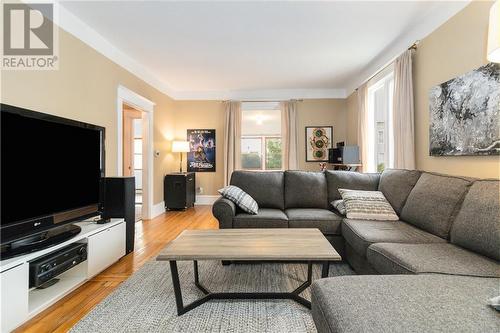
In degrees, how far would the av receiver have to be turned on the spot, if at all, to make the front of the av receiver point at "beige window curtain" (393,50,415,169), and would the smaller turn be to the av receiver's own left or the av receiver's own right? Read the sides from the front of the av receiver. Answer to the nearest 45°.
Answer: approximately 45° to the av receiver's own left

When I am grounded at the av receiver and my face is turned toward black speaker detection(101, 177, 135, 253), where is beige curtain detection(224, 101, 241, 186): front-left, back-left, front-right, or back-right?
front-right

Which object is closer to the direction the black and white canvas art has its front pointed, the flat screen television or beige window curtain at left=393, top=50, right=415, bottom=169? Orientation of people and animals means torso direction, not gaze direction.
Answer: the flat screen television

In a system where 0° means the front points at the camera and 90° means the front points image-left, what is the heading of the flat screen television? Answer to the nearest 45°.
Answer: approximately 315°

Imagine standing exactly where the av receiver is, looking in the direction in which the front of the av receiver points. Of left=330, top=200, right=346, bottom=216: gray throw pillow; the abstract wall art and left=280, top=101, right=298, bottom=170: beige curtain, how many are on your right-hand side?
0

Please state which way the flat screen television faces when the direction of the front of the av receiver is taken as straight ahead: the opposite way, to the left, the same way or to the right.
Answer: the same way

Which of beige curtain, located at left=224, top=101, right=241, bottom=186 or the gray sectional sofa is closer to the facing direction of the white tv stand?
the gray sectional sofa

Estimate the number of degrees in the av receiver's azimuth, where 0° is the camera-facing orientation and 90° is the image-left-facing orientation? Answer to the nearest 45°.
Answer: approximately 315°

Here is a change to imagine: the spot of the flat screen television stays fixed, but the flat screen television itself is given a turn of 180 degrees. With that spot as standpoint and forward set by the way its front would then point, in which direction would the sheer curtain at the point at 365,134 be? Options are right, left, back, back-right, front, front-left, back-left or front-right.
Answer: back-right

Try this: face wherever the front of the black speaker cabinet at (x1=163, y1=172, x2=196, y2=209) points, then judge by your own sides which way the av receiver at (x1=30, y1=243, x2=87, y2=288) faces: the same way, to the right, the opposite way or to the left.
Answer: the same way

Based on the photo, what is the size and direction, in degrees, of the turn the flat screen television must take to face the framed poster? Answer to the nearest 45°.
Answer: approximately 90° to its left

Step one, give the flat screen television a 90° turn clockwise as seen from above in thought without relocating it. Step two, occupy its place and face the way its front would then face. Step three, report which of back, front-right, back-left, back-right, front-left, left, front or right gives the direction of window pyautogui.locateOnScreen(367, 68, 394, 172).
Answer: back-left

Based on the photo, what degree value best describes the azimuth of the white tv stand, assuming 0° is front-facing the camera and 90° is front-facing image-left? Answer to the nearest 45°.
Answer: approximately 315°

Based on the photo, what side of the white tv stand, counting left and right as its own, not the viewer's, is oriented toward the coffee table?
front

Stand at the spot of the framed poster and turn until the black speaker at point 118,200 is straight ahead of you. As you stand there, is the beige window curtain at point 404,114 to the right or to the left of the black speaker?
left

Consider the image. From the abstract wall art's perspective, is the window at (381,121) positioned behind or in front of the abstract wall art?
in front

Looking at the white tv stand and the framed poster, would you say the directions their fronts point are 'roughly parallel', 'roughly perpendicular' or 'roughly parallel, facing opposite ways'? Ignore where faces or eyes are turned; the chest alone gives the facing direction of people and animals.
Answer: roughly perpendicular
